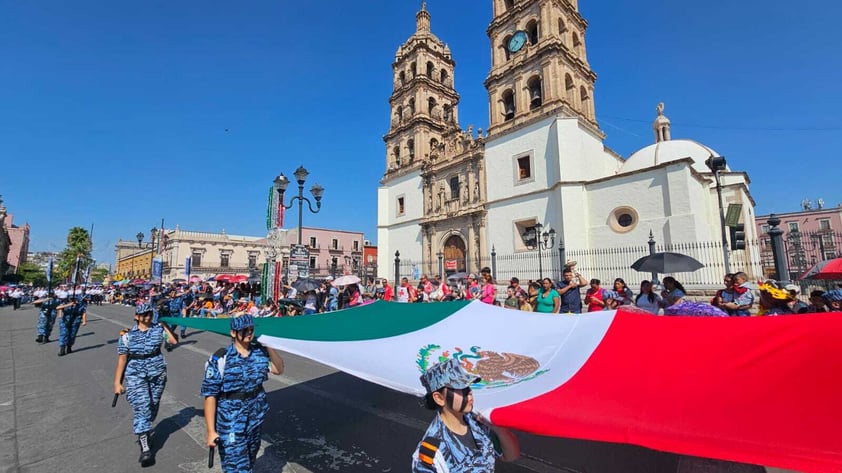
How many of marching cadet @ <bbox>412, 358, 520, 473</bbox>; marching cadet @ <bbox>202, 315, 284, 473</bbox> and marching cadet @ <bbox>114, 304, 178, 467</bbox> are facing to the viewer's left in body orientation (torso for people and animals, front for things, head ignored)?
0

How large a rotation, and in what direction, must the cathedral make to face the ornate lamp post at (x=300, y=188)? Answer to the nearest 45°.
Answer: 0° — it already faces it

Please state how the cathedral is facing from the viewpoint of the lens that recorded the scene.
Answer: facing the viewer and to the left of the viewer

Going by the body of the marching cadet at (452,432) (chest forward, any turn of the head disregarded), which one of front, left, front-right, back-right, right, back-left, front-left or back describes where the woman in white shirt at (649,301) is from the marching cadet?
left

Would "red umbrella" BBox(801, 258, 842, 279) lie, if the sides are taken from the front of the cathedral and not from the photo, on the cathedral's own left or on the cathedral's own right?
on the cathedral's own left

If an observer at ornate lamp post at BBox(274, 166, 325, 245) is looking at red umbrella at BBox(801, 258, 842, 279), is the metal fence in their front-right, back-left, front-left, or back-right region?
front-left

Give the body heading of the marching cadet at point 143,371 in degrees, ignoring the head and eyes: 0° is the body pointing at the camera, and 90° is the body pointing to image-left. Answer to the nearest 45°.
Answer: approximately 0°

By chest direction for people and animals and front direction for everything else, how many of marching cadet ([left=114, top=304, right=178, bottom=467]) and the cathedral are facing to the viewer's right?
0

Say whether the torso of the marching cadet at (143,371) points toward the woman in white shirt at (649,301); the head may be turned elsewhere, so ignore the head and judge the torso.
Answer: no

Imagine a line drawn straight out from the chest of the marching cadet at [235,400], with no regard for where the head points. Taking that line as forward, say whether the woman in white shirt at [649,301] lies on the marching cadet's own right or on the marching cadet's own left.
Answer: on the marching cadet's own left

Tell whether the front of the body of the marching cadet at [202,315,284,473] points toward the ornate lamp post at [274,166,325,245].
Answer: no

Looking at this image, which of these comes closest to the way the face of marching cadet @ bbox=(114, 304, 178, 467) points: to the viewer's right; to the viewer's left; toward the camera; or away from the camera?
toward the camera

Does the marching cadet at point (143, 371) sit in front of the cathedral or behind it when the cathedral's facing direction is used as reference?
in front

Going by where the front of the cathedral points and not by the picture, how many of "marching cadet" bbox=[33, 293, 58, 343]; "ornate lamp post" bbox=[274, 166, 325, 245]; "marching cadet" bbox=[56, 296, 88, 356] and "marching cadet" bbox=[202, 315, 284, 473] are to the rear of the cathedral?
0

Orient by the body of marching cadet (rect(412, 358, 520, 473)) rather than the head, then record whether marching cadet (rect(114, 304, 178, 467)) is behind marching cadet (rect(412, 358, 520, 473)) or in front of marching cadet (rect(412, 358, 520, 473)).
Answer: behind

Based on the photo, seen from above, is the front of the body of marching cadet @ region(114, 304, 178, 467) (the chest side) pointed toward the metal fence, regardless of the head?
no

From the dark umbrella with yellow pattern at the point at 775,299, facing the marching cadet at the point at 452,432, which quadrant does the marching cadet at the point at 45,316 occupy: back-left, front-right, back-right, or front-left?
front-right

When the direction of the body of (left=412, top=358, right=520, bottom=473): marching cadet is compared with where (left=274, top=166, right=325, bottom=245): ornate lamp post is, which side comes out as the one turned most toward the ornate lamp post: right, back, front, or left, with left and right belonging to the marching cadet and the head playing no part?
back

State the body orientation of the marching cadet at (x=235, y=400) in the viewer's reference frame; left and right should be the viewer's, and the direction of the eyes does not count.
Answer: facing the viewer and to the right of the viewer
